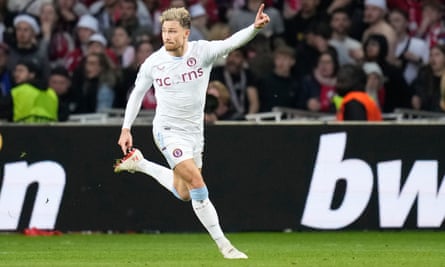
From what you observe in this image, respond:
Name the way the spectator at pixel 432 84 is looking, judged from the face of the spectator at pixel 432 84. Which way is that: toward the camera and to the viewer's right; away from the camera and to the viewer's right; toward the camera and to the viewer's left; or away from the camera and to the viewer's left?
toward the camera and to the viewer's left

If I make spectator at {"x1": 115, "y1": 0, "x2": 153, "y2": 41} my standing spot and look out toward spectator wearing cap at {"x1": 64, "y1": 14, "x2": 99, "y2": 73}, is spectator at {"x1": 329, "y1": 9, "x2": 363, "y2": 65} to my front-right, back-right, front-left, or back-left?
back-left

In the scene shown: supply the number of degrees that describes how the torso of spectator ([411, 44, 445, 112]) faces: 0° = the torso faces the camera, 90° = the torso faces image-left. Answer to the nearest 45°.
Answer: approximately 0°

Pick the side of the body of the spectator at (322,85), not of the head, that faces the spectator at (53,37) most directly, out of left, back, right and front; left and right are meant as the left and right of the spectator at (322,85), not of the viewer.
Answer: right

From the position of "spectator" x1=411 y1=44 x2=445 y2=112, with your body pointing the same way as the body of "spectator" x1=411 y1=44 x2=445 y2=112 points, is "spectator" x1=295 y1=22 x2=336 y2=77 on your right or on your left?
on your right

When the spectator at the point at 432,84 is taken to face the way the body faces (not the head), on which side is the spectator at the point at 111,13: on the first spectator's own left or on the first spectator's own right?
on the first spectator's own right

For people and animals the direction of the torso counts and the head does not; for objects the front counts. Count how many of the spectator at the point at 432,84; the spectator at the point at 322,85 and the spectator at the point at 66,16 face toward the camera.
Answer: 3

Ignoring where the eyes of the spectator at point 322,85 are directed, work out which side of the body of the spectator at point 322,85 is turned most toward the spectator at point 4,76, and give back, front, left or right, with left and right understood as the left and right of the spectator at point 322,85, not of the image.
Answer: right
